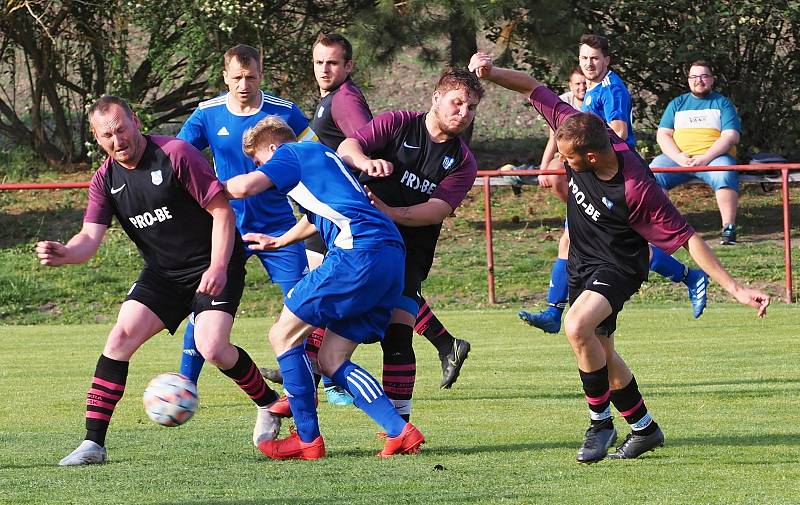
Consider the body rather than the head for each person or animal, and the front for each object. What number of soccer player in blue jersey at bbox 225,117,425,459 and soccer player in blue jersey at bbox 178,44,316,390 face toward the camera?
1

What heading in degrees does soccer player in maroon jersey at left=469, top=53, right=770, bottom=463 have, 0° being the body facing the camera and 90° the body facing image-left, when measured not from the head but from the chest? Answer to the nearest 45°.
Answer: approximately 45°

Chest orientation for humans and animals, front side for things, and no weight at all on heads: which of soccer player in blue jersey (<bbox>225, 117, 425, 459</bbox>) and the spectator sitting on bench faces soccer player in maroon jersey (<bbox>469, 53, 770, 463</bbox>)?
the spectator sitting on bench

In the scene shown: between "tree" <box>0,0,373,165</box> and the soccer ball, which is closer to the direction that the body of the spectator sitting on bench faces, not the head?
the soccer ball

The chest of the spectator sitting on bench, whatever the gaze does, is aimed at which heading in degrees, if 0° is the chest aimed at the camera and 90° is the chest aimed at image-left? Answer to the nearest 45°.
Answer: approximately 0°

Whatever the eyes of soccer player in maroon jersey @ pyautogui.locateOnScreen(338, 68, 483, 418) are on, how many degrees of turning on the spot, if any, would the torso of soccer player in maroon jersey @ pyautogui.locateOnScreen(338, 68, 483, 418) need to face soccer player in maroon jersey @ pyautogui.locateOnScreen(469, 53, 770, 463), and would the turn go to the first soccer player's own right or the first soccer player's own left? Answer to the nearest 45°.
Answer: approximately 45° to the first soccer player's own left

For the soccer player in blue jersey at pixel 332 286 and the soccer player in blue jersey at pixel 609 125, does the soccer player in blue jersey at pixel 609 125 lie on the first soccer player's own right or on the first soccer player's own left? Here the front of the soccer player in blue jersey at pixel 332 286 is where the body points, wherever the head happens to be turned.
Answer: on the first soccer player's own right

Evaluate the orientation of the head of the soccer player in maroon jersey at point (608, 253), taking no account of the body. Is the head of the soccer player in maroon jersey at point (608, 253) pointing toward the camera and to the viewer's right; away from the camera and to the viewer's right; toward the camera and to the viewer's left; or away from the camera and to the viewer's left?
toward the camera and to the viewer's left

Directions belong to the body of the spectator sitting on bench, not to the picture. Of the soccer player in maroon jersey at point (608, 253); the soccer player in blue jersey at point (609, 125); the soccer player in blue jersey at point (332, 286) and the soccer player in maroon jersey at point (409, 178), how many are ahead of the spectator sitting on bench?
4
